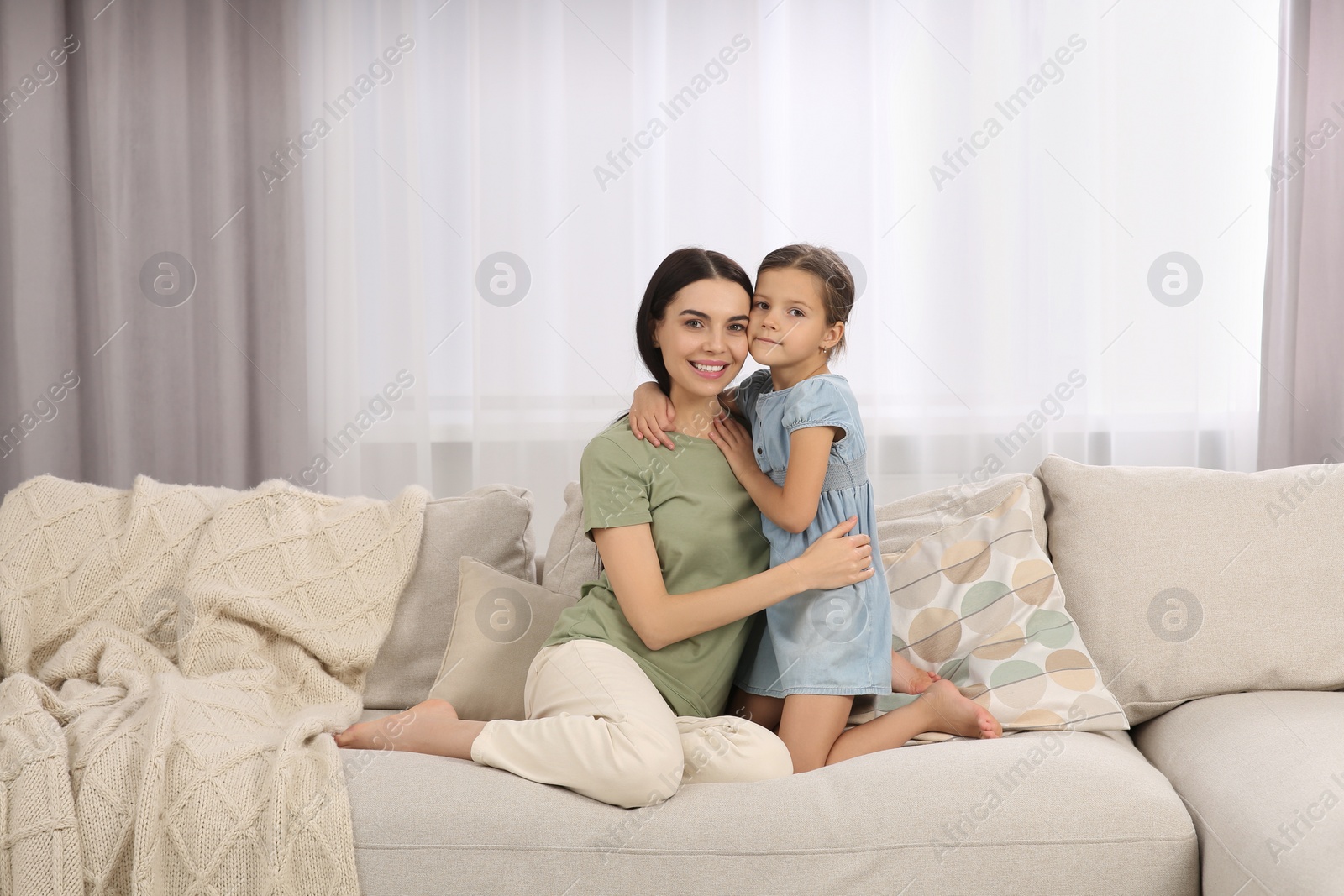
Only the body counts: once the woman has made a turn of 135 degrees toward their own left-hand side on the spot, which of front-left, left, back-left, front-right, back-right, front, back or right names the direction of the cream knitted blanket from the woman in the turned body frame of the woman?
left

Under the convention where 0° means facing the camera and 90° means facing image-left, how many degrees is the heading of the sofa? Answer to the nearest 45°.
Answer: approximately 0°

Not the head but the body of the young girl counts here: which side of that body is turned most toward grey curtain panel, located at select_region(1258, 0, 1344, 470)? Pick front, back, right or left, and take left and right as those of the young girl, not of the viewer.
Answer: back

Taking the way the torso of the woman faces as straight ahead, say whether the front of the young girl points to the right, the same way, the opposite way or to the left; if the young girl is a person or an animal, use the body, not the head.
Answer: to the right

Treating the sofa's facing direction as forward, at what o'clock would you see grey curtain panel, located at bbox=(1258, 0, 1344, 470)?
The grey curtain panel is roughly at 7 o'clock from the sofa.
